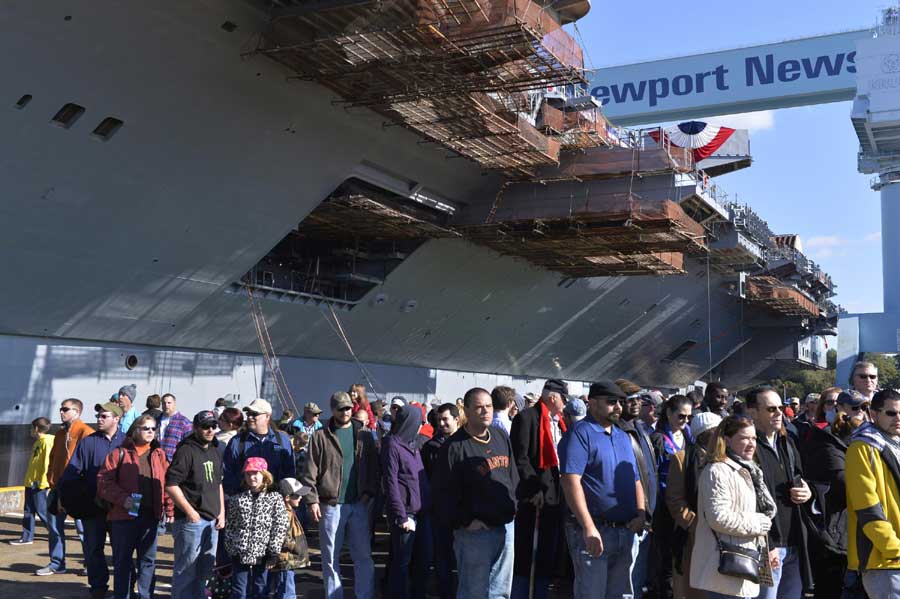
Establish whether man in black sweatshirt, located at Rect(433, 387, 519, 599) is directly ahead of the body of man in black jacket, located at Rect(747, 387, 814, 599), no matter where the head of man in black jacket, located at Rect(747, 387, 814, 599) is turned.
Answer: no

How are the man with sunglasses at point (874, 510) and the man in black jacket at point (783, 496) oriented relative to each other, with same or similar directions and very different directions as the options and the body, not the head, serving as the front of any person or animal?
same or similar directions

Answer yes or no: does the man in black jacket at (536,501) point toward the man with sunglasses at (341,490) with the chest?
no

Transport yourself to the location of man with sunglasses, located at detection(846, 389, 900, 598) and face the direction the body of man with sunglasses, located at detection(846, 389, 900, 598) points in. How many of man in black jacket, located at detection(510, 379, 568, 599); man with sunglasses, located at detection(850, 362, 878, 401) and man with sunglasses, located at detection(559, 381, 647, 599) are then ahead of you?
0

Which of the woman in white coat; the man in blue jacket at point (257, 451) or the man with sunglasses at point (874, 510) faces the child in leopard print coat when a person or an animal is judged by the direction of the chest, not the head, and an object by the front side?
the man in blue jacket

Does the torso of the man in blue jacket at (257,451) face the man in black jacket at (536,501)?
no

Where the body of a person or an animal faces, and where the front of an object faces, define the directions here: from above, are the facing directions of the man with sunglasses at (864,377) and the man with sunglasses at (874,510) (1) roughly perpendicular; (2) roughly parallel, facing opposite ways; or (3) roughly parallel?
roughly parallel

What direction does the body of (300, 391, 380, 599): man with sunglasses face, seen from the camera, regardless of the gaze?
toward the camera

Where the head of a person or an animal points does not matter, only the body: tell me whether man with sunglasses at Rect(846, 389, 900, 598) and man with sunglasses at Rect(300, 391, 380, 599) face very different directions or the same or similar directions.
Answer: same or similar directions

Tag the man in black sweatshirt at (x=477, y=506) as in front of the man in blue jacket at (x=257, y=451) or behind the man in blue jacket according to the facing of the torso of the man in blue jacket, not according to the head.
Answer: in front

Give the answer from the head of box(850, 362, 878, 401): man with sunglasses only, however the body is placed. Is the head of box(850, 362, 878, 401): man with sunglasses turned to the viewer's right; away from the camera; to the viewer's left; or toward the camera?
toward the camera

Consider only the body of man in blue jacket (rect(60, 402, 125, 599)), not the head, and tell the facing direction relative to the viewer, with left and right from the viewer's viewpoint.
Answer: facing the viewer and to the right of the viewer
